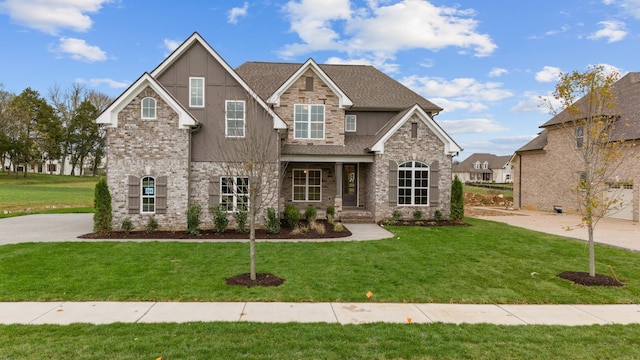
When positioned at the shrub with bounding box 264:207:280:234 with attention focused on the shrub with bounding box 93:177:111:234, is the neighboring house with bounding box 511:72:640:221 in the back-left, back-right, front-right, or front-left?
back-right

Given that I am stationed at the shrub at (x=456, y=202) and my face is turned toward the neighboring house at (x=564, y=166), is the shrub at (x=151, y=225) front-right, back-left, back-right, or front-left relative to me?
back-left

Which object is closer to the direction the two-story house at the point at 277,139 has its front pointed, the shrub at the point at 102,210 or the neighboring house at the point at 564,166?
the shrub

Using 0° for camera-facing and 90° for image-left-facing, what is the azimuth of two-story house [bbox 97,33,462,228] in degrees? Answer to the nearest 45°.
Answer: approximately 0°
